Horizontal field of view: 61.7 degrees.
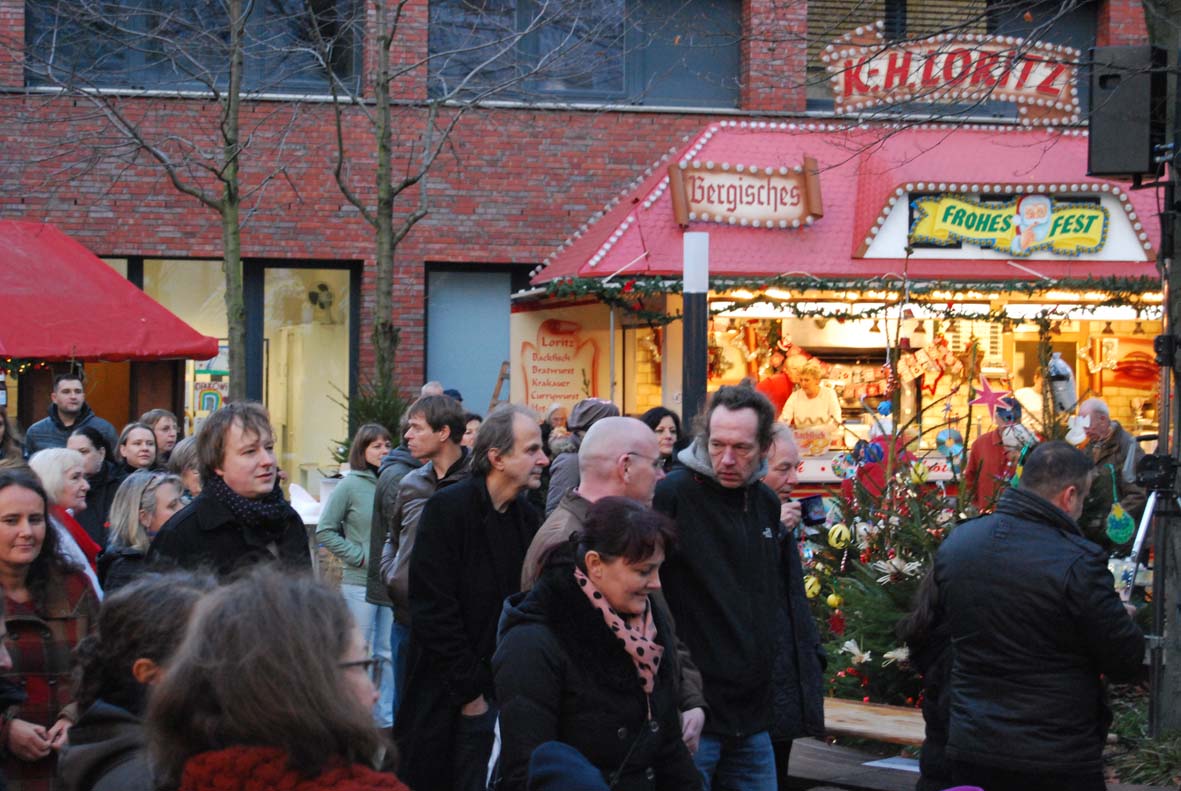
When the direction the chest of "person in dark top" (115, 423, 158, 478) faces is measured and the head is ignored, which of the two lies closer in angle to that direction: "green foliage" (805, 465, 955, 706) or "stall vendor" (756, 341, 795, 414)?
the green foliage

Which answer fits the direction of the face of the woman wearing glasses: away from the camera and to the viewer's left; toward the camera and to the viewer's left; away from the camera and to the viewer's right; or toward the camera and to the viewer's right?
away from the camera and to the viewer's right

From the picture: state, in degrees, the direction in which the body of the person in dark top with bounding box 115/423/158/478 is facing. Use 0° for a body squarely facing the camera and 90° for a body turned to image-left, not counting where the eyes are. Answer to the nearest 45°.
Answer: approximately 315°

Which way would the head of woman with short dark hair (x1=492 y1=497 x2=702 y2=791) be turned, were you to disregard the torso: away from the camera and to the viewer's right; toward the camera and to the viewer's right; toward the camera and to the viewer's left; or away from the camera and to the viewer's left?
toward the camera and to the viewer's right

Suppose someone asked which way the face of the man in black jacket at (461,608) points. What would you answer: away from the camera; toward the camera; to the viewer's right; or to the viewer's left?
to the viewer's right

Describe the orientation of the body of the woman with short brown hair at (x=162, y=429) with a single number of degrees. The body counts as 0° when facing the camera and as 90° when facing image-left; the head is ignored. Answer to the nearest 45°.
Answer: approximately 315°

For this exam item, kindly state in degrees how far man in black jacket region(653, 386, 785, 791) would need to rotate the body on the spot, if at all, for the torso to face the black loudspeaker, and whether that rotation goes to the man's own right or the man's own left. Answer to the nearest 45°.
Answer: approximately 90° to the man's own left

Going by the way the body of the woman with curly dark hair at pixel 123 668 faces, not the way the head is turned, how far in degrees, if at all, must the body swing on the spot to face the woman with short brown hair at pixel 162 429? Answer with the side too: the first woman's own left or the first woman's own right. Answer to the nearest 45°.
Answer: approximately 45° to the first woman's own left
